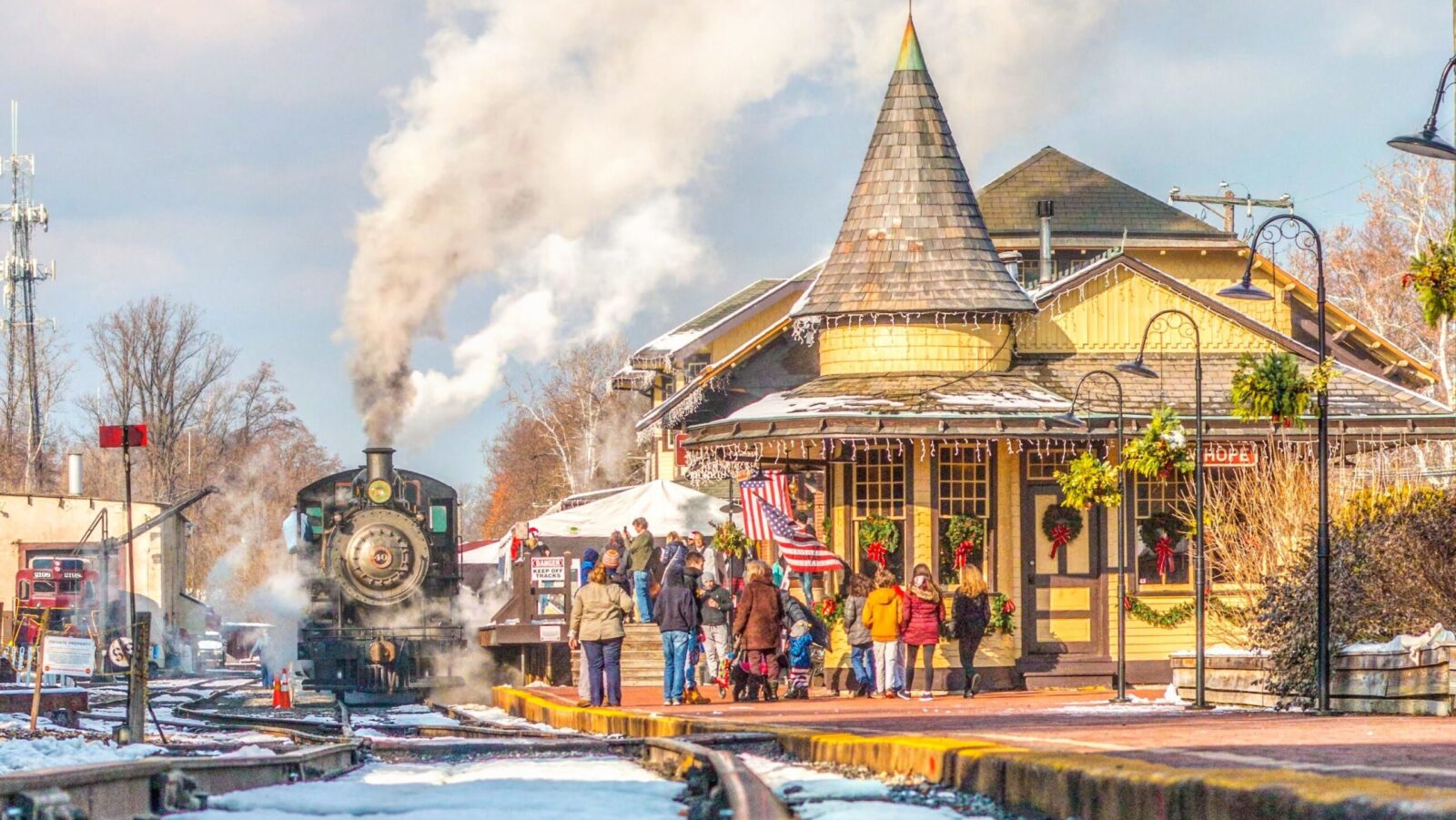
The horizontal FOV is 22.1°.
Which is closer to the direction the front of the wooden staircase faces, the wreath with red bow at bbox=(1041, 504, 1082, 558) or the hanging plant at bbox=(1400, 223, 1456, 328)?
the hanging plant

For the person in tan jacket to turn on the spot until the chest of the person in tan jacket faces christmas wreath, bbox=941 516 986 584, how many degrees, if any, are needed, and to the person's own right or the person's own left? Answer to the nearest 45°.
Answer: approximately 45° to the person's own right

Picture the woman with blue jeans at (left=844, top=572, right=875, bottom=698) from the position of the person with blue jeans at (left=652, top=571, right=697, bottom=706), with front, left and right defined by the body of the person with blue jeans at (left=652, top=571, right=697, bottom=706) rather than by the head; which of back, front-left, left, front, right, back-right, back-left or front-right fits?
front-right

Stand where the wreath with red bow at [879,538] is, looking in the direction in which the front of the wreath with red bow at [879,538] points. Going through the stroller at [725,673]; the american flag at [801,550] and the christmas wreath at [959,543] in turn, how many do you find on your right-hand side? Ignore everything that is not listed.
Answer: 2

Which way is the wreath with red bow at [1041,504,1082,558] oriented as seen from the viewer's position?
toward the camera

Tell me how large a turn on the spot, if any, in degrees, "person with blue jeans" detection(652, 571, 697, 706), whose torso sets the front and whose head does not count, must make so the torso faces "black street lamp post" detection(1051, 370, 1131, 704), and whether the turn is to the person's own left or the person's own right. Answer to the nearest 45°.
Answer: approximately 90° to the person's own right

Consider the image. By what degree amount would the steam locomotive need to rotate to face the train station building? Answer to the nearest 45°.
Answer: approximately 45° to its left

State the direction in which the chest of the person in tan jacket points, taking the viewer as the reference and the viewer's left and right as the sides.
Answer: facing away from the viewer

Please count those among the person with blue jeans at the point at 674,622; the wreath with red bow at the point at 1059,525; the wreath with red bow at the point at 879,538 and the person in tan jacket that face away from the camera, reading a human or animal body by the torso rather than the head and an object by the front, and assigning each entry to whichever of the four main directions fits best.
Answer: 2

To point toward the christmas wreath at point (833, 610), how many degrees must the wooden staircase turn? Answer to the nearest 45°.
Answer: approximately 45° to its left
